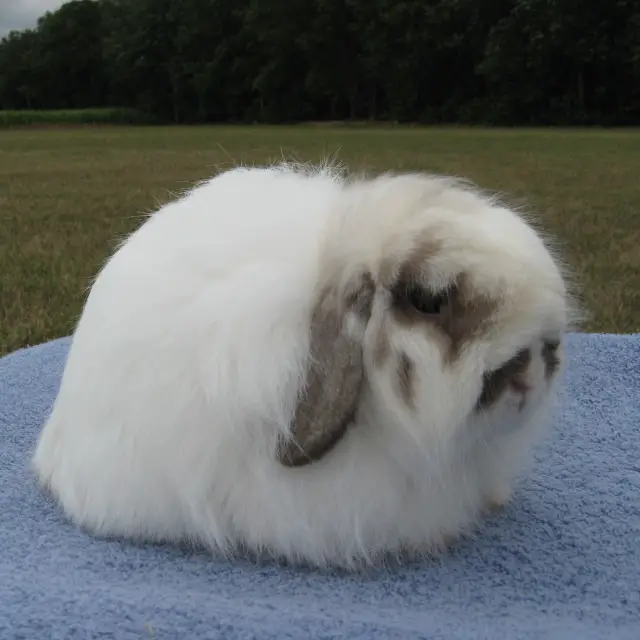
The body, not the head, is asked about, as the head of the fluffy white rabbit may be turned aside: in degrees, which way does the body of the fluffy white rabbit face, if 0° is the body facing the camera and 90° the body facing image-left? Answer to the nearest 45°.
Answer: approximately 315°
